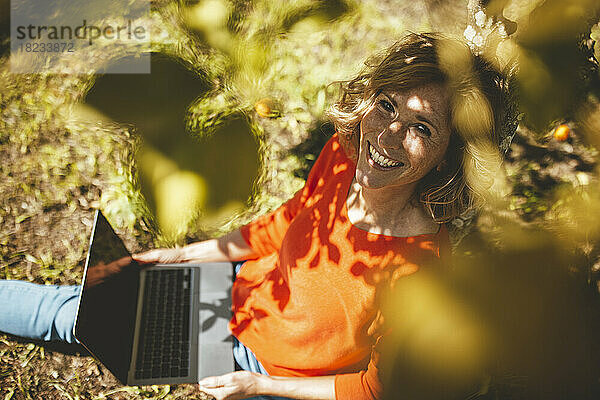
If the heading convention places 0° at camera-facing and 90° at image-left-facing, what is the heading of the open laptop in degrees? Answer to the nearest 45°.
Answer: approximately 270°

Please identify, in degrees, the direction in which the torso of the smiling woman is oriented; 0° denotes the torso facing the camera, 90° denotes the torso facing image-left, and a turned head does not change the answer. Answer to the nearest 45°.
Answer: approximately 45°
